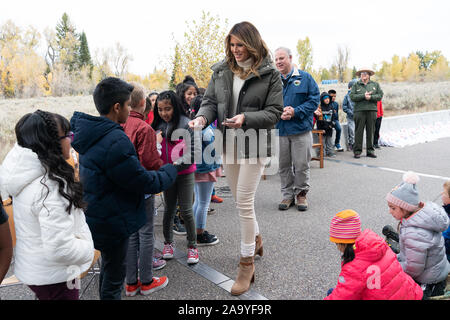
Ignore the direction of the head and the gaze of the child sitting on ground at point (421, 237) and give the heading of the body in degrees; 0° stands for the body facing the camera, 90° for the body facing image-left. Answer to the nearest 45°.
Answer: approximately 90°

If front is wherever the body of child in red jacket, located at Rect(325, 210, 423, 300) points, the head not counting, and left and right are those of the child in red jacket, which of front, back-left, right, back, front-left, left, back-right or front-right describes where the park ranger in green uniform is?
front-right

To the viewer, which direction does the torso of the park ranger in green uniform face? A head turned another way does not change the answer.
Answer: toward the camera

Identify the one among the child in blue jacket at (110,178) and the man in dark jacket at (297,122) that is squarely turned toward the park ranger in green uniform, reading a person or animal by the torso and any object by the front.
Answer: the child in blue jacket

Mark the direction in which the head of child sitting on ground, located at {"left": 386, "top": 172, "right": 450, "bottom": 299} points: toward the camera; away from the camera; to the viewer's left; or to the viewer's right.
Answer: to the viewer's left

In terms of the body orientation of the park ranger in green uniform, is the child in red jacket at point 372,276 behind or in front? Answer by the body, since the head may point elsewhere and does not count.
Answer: in front

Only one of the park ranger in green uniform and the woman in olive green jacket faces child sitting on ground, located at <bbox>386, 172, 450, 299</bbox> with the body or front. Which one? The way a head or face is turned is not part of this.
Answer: the park ranger in green uniform

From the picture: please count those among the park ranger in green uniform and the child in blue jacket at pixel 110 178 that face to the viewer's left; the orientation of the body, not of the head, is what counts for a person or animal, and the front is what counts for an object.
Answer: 0

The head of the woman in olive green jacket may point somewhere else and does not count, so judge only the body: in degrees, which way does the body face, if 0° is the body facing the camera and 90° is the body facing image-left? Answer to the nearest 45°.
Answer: approximately 45°
